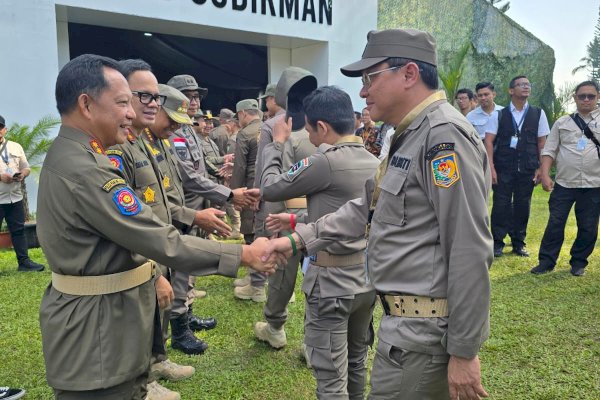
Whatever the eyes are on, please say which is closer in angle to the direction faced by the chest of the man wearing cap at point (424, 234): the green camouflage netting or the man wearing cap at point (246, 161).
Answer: the man wearing cap

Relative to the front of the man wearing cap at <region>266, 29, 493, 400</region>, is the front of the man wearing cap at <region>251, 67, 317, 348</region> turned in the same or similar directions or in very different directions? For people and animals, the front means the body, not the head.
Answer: same or similar directions

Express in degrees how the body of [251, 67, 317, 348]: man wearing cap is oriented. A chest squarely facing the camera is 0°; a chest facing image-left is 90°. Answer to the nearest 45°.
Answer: approximately 90°

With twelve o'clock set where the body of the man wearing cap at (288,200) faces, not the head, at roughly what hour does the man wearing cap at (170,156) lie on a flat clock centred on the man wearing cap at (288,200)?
the man wearing cap at (170,156) is roughly at 11 o'clock from the man wearing cap at (288,200).

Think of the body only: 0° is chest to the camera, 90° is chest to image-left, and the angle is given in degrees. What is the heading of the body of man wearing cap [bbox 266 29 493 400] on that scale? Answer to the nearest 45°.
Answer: approximately 90°

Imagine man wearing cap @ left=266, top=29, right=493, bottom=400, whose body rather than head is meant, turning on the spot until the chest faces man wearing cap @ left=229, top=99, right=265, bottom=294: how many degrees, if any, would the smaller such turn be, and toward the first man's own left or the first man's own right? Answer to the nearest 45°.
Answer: approximately 45° to the first man's own right

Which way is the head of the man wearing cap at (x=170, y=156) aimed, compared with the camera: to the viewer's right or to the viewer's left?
to the viewer's right

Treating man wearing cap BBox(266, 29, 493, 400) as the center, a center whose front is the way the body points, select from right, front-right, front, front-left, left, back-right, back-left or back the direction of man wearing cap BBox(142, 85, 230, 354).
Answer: front-right

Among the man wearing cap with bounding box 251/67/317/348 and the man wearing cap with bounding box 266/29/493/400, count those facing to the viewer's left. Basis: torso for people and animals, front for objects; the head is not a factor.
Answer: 2
